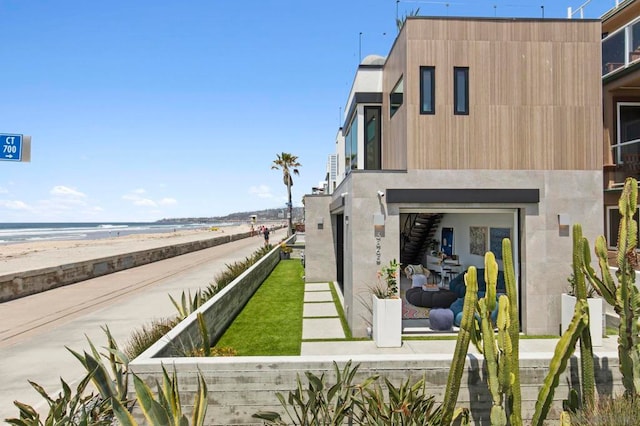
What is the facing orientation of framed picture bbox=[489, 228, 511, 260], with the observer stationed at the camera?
facing the viewer

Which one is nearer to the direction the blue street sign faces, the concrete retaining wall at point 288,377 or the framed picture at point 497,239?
the concrete retaining wall

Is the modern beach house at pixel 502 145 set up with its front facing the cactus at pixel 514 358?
yes

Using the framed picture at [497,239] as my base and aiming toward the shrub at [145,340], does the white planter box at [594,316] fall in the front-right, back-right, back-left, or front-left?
front-left

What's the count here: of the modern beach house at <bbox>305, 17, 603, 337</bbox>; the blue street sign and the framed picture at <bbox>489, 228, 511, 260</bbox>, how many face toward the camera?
3

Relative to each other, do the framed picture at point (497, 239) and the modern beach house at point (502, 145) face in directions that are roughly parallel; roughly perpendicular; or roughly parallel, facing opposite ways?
roughly parallel

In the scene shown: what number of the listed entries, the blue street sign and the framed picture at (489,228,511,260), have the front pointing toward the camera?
2

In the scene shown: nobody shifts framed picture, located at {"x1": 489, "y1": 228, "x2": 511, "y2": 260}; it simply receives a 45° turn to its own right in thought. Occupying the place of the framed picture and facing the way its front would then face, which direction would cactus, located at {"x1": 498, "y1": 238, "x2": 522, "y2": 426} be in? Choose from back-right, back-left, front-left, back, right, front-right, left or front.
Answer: front-left

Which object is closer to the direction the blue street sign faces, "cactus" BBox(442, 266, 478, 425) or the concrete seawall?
the cactus

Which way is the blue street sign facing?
toward the camera

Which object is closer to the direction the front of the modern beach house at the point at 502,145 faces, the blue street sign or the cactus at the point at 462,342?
the cactus

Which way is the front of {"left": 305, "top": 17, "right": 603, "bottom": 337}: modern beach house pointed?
toward the camera

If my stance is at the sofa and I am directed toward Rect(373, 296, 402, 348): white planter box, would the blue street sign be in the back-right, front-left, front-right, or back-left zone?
front-right

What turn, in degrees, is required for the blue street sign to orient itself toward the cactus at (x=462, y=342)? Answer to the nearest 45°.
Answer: approximately 45° to its left

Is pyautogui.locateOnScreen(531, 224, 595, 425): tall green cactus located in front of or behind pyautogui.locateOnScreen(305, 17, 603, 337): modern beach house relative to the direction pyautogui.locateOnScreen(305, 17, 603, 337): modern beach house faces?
in front
